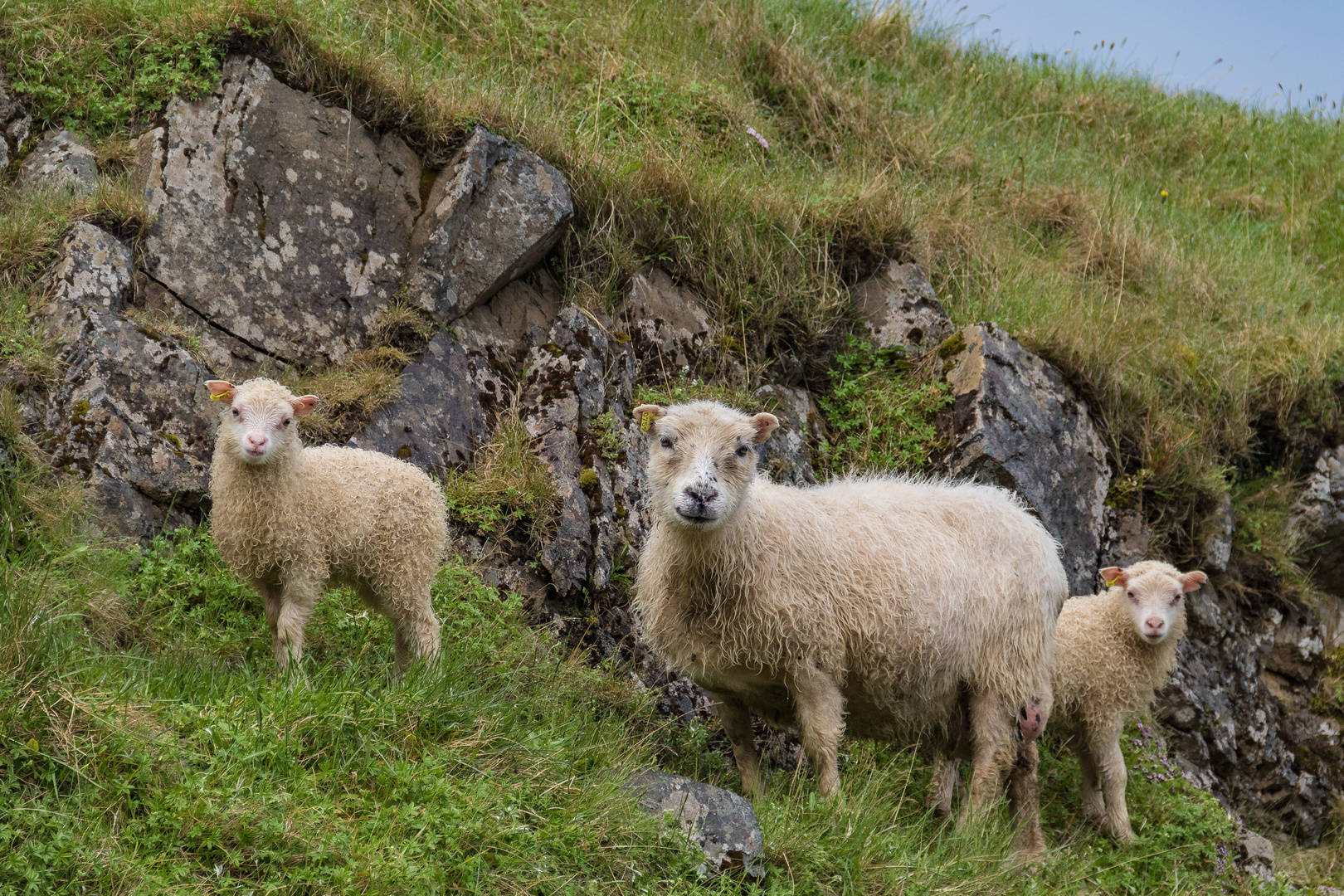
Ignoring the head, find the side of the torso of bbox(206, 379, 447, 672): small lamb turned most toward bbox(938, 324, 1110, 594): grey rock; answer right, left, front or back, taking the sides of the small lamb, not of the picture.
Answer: back

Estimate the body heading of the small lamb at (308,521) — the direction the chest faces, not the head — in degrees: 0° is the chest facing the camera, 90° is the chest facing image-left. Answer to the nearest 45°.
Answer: approximately 45°

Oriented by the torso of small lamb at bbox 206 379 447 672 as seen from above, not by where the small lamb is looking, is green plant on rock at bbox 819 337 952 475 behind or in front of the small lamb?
behind

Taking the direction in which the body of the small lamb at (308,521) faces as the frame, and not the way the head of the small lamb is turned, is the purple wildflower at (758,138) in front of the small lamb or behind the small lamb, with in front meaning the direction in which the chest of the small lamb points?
behind

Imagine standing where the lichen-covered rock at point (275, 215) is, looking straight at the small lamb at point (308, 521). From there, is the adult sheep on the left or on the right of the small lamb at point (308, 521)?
left

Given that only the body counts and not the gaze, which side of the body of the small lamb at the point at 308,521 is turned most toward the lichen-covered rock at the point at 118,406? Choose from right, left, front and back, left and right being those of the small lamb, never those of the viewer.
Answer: right

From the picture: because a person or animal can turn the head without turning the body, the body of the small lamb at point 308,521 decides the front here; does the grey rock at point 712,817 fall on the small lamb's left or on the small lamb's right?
on the small lamb's left

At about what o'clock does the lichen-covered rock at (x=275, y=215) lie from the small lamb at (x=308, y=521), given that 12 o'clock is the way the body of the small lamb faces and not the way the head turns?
The lichen-covered rock is roughly at 4 o'clock from the small lamb.
